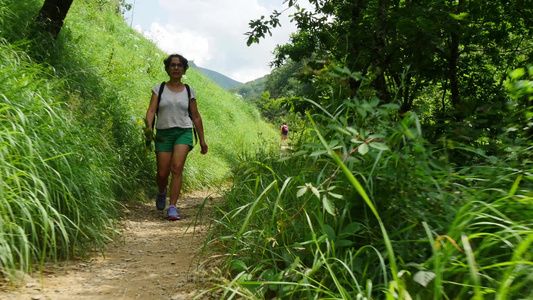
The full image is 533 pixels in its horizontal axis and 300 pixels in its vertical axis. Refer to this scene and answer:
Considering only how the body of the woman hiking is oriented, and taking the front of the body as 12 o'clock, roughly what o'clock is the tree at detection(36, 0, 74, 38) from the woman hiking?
The tree is roughly at 4 o'clock from the woman hiking.

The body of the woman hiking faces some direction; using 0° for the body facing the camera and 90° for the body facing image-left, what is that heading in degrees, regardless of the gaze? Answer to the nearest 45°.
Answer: approximately 0°
